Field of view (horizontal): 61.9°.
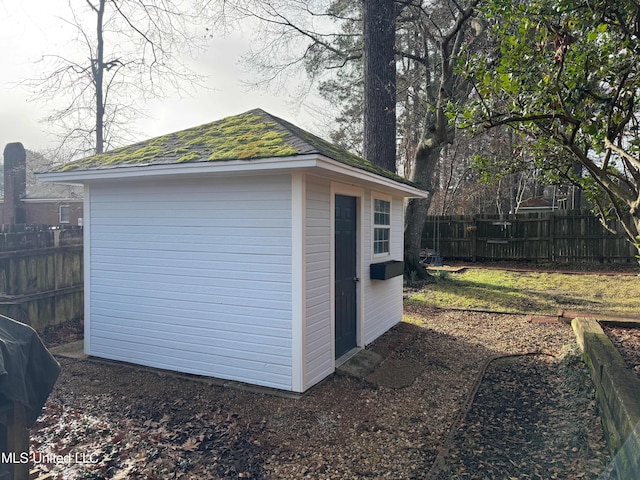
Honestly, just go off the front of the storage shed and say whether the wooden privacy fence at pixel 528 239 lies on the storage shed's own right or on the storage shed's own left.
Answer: on the storage shed's own left

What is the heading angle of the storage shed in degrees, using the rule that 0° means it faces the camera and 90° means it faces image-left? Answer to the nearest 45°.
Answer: approximately 315°

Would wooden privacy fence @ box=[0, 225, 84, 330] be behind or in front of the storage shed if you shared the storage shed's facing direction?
behind
